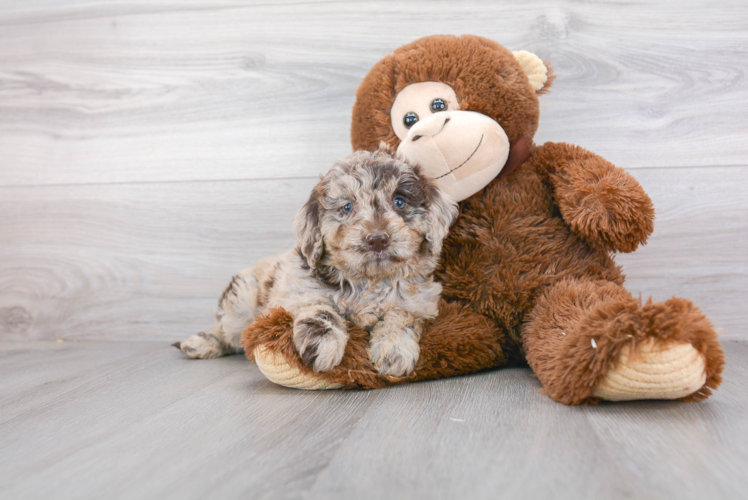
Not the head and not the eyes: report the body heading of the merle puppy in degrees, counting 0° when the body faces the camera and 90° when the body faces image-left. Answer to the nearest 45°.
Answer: approximately 315°
